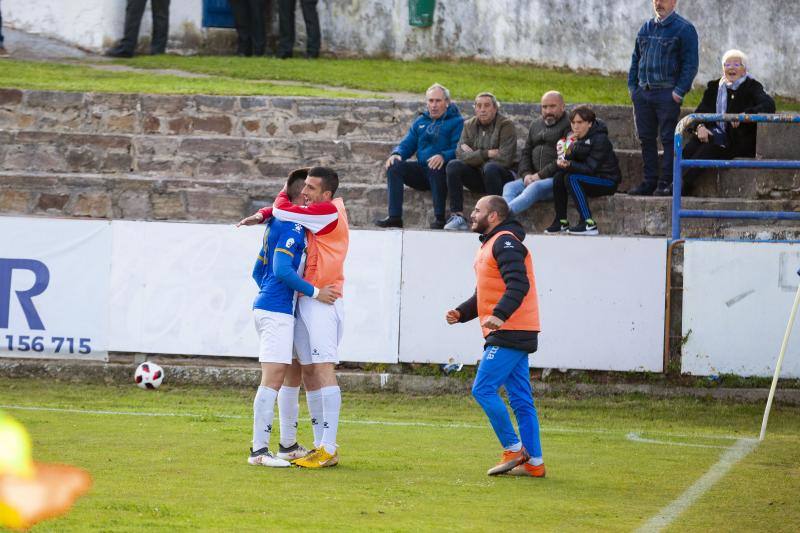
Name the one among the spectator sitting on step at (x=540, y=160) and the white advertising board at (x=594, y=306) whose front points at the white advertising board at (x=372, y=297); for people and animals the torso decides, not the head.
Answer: the spectator sitting on step

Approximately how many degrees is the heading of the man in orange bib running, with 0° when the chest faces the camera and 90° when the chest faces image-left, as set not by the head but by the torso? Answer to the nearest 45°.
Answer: approximately 90°

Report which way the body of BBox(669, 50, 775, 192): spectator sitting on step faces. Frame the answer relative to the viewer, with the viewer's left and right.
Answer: facing the viewer and to the left of the viewer

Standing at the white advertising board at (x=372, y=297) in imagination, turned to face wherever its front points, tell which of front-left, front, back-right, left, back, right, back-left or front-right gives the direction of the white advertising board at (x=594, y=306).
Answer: left

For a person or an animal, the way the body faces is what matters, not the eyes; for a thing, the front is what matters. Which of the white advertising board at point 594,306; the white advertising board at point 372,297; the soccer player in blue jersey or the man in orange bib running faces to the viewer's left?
the man in orange bib running

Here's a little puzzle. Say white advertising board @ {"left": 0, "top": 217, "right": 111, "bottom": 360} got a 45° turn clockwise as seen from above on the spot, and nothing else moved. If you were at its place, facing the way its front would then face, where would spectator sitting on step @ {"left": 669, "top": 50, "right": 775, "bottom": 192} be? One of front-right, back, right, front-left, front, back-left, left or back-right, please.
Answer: back-left

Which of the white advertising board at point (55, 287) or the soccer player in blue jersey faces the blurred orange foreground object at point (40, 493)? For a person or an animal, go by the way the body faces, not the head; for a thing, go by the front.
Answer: the white advertising board

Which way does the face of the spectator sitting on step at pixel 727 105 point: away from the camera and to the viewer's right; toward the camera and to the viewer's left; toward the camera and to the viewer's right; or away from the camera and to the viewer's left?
toward the camera and to the viewer's left
